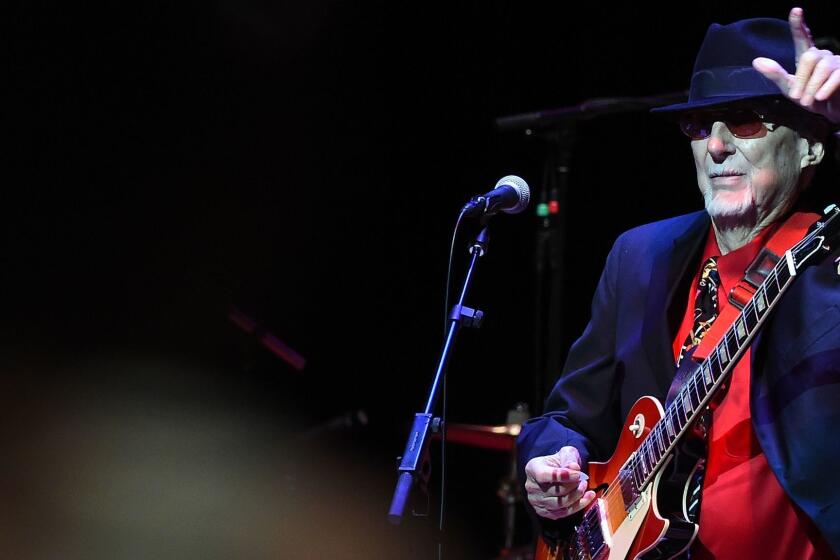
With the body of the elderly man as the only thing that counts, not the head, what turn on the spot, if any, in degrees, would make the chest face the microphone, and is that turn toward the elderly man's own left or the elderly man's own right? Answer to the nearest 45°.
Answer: approximately 45° to the elderly man's own right

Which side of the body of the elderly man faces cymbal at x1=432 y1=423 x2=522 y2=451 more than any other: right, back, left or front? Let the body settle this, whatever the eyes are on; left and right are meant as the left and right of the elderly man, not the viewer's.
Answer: right

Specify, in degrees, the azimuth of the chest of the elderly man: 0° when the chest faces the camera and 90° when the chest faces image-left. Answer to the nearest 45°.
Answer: approximately 45°

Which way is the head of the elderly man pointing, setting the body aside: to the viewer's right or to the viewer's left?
to the viewer's left
